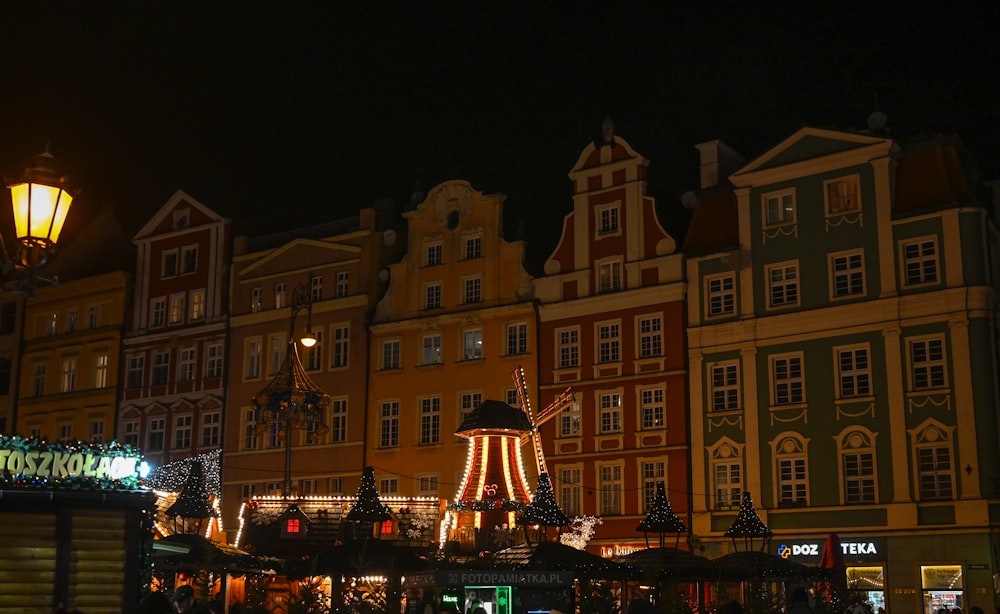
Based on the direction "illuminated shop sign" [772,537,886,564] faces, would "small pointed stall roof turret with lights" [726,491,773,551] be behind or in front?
in front

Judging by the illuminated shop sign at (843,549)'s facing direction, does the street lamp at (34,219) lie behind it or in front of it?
in front

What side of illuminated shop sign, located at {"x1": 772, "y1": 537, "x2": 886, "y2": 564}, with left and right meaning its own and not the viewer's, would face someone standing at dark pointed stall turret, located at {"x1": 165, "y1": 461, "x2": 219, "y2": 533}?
right

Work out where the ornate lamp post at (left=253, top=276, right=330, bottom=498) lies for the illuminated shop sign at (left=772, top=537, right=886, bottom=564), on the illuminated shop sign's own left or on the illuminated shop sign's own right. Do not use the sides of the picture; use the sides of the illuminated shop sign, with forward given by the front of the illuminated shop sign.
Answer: on the illuminated shop sign's own right

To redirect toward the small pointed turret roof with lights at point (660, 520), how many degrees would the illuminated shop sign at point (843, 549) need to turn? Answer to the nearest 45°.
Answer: approximately 45° to its right

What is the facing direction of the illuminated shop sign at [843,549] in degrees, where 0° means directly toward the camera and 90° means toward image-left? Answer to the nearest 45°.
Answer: approximately 0°

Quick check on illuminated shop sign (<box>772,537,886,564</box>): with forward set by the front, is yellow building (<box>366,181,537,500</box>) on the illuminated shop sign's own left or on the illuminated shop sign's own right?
on the illuminated shop sign's own right
